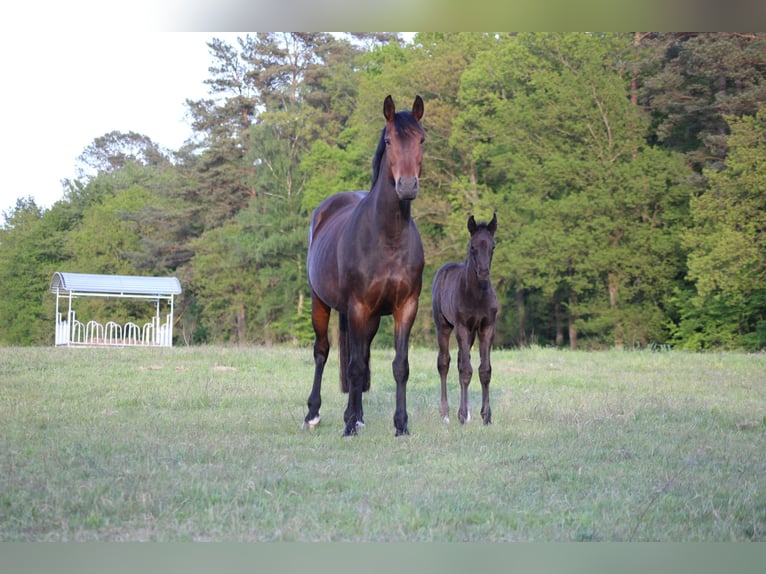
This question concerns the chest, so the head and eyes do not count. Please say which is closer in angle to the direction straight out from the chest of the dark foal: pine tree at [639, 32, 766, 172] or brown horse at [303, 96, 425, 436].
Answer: the brown horse

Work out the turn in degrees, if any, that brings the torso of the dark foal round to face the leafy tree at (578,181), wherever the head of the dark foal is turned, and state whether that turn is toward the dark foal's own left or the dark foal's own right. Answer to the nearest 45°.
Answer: approximately 135° to the dark foal's own left

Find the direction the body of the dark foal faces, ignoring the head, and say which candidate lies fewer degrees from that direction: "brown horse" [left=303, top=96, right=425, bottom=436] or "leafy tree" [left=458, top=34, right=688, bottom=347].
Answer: the brown horse

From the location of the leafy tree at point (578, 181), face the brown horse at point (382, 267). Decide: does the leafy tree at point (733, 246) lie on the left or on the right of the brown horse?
left

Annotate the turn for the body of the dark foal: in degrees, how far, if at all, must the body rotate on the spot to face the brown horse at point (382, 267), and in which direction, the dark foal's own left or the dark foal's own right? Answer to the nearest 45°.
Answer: approximately 90° to the dark foal's own right

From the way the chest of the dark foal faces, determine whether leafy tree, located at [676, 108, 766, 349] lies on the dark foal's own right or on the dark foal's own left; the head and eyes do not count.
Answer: on the dark foal's own left

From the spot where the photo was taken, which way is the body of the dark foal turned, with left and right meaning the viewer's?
facing the viewer and to the right of the viewer
